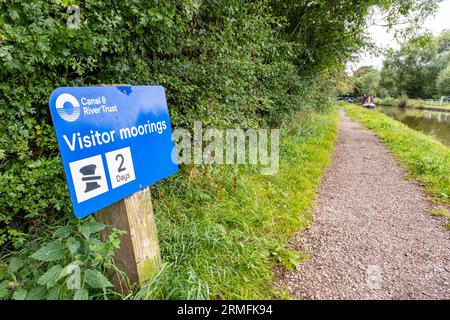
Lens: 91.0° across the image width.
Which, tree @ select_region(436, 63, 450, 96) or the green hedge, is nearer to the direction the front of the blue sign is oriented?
the tree

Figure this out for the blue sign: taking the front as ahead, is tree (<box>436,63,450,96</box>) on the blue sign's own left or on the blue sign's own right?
on the blue sign's own left

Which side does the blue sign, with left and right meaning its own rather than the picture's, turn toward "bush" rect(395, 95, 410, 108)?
left

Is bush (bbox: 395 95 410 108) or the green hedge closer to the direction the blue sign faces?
the bush

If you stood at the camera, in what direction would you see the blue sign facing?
facing the viewer and to the right of the viewer
